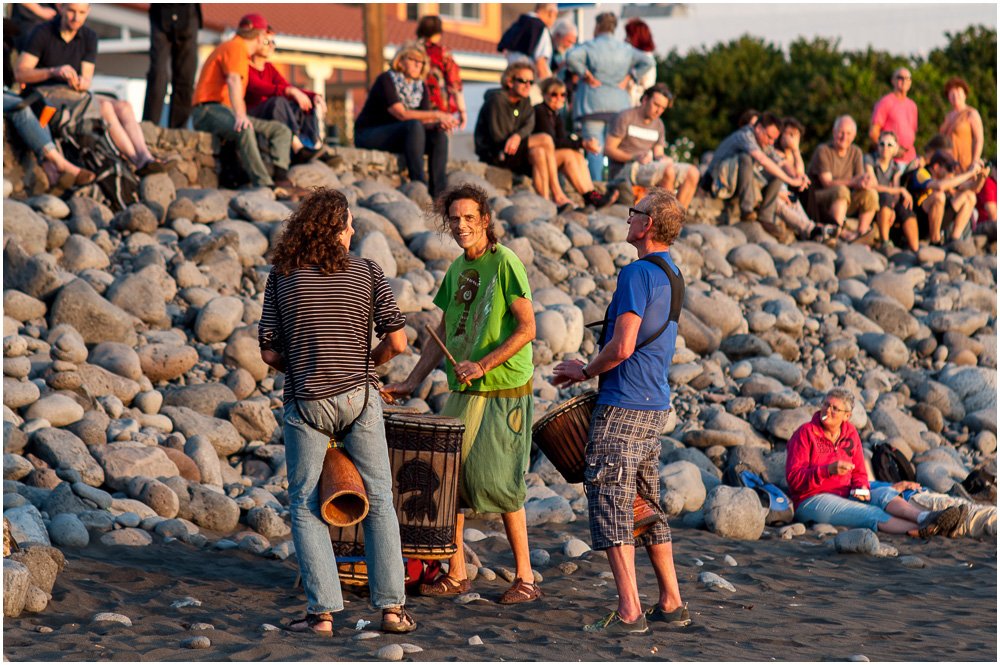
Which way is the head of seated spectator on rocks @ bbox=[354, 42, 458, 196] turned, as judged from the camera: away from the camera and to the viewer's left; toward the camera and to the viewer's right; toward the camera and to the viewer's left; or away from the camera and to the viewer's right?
toward the camera and to the viewer's right

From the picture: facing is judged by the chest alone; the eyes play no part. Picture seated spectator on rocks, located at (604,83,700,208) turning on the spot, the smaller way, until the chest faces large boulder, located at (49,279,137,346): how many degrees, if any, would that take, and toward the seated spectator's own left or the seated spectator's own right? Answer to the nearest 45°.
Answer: approximately 90° to the seated spectator's own right

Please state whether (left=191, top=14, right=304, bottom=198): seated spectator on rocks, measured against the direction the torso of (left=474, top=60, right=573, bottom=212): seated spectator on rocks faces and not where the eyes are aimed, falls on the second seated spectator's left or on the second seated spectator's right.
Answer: on the second seated spectator's right

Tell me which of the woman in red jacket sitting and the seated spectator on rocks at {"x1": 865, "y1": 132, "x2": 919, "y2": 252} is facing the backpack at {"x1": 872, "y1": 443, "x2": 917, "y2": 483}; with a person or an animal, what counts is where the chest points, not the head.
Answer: the seated spectator on rocks

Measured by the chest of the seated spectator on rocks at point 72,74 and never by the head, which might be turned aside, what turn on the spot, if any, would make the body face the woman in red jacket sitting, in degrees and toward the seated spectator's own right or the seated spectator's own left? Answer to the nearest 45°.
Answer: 0° — they already face them

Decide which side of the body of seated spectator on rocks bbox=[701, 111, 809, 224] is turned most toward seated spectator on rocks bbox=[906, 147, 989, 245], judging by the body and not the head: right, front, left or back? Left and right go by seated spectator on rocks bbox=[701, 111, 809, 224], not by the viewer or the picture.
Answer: left

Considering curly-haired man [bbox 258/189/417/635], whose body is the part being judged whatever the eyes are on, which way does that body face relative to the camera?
away from the camera

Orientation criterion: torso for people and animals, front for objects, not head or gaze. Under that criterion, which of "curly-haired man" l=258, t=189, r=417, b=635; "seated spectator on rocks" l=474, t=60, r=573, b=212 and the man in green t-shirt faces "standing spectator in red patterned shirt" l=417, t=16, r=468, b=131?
the curly-haired man
